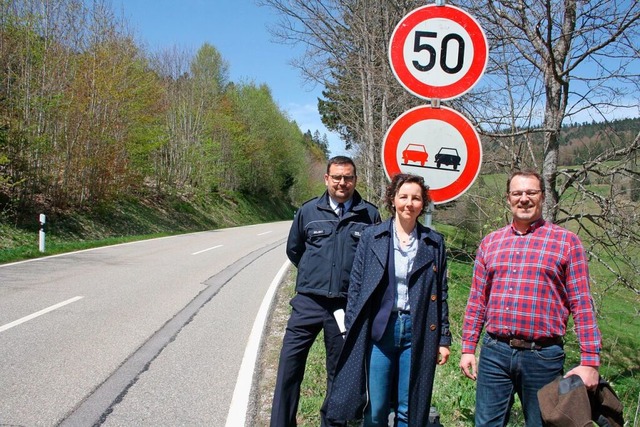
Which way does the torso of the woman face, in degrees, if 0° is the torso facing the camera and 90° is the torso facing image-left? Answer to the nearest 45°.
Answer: approximately 0°

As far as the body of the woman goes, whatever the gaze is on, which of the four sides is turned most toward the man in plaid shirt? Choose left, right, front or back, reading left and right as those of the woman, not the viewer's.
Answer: left
